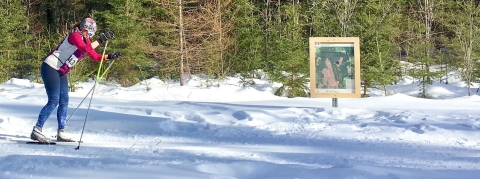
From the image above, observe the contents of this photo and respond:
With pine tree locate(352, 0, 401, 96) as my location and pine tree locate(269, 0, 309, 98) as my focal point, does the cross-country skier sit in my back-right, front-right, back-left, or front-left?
front-left

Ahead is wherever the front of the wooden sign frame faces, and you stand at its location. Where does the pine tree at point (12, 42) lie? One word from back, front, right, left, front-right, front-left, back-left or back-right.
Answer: back-right

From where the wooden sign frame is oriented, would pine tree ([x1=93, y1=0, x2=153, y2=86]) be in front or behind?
behind

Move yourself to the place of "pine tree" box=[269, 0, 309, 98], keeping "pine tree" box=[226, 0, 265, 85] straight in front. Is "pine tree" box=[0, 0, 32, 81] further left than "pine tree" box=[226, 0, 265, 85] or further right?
left

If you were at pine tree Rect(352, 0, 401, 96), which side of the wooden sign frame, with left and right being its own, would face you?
back

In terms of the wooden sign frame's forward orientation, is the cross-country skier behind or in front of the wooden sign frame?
in front

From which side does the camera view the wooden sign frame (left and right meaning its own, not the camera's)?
front

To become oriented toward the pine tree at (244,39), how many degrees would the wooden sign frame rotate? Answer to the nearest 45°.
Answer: approximately 180°
